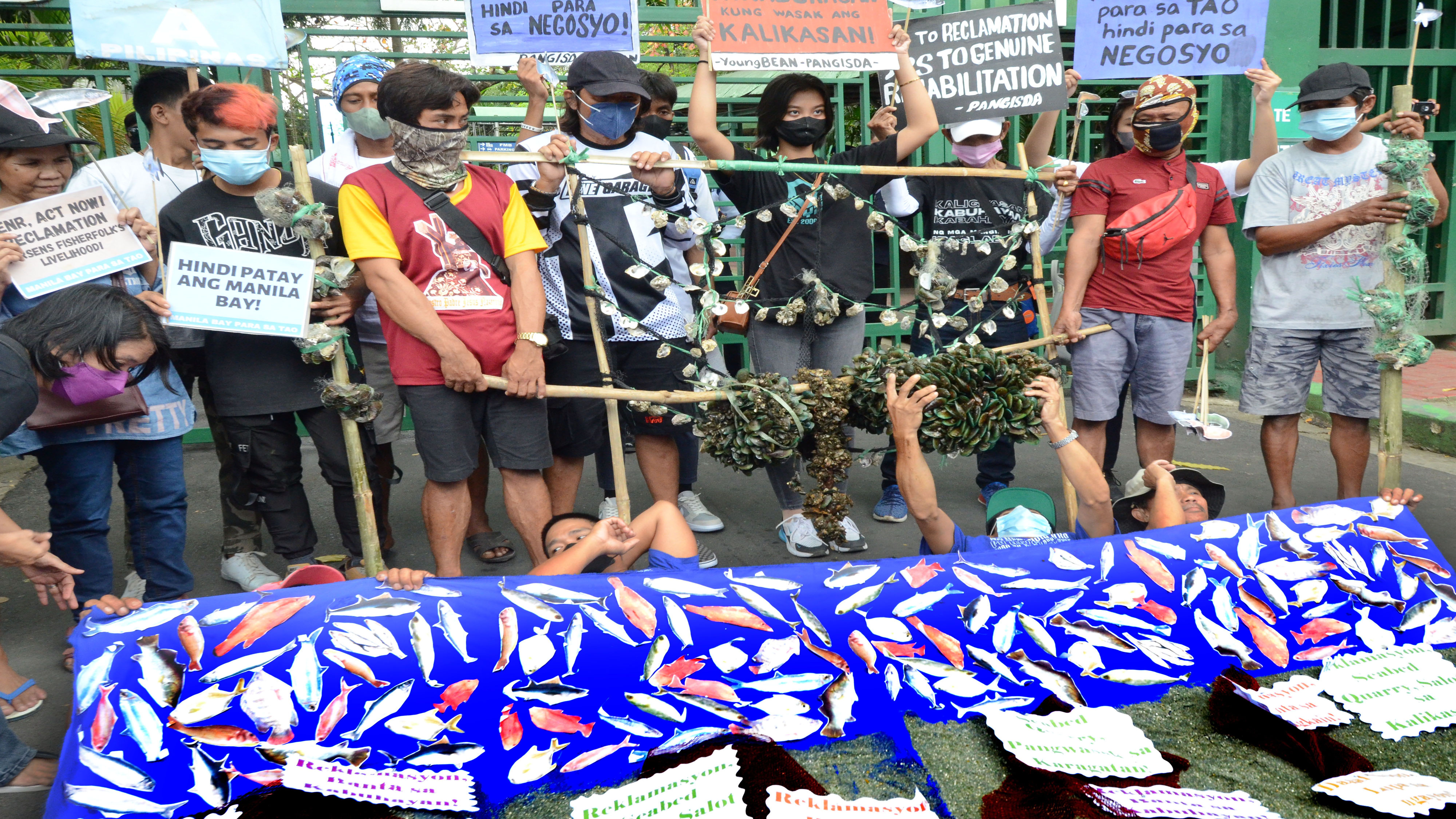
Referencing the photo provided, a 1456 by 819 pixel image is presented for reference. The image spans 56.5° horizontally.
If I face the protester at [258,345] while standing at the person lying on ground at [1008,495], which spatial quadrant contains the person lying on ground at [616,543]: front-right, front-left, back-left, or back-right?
front-left

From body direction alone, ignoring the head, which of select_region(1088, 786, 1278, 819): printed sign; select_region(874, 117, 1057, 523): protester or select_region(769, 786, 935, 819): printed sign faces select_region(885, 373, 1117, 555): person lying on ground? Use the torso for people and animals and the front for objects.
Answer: the protester

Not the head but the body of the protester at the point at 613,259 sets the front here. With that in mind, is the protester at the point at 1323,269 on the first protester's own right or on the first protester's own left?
on the first protester's own left

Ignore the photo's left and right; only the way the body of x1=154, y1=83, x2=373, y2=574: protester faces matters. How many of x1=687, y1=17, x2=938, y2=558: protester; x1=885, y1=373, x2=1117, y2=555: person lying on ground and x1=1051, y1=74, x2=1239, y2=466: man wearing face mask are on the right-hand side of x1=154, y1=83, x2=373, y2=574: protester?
0

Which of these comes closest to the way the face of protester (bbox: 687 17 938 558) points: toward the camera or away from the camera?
toward the camera

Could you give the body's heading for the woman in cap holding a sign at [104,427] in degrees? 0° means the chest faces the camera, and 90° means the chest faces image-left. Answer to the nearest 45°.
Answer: approximately 0°

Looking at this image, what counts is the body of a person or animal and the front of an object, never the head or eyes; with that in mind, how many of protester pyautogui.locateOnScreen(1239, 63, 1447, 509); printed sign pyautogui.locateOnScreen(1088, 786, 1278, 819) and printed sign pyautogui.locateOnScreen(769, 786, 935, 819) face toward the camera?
3

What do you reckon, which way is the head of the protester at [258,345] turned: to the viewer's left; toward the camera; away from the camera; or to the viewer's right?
toward the camera

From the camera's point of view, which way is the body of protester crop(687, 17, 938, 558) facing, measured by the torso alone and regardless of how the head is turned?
toward the camera

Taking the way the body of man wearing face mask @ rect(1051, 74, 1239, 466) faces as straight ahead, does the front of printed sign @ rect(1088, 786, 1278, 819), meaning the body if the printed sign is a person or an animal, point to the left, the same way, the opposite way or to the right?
the same way

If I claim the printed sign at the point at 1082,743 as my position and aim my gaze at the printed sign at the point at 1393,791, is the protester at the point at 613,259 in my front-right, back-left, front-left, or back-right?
back-left

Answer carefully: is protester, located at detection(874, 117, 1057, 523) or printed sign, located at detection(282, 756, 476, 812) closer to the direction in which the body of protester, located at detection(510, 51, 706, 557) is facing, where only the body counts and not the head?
the printed sign

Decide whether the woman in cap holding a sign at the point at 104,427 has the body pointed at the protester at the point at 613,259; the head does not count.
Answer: no

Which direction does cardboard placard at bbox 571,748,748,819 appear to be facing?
toward the camera

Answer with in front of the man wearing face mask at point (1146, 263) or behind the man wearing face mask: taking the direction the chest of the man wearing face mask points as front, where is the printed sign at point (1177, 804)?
in front

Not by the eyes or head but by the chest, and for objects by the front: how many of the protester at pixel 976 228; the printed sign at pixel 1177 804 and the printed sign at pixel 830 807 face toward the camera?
3

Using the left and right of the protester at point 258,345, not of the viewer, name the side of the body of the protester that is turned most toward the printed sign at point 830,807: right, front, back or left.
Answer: front

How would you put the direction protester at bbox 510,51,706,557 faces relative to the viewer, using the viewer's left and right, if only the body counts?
facing the viewer
